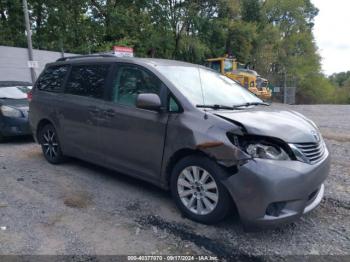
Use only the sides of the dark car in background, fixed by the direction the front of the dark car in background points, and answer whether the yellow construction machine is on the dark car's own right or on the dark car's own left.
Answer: on the dark car's own left

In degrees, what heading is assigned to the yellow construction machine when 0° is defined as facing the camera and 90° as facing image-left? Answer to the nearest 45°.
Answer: approximately 315°

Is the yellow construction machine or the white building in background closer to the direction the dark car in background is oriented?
the yellow construction machine
